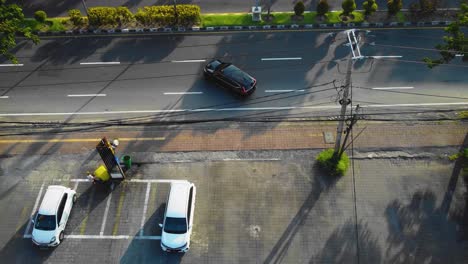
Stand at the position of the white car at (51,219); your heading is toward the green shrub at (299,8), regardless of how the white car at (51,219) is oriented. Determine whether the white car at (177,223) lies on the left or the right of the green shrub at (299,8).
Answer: right

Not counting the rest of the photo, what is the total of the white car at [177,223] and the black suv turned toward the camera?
1

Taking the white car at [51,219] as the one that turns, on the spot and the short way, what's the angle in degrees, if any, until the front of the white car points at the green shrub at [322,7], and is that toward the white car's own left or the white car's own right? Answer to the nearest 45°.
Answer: approximately 135° to the white car's own left

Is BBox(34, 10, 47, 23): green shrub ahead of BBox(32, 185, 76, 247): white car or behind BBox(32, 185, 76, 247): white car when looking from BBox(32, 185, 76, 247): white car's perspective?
behind
